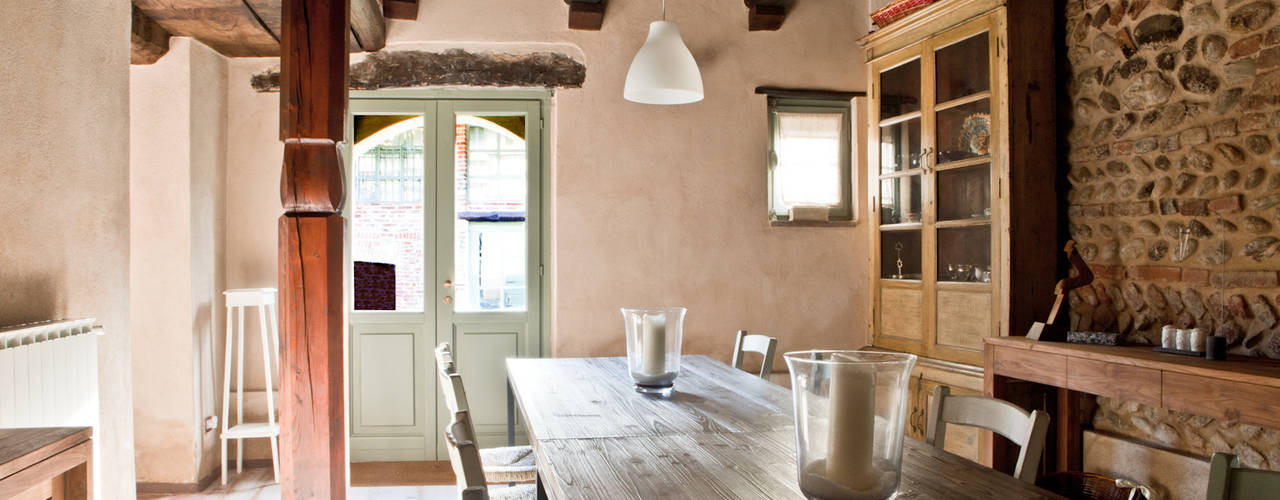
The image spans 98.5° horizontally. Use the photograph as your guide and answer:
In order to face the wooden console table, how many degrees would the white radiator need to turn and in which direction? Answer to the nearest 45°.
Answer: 0° — it already faces it

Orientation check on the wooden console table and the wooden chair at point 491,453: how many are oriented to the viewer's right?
1

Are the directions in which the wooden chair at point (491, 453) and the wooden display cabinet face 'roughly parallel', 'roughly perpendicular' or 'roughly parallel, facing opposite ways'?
roughly parallel, facing opposite ways

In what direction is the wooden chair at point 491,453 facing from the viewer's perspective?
to the viewer's right

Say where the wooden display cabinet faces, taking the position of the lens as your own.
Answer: facing the viewer and to the left of the viewer

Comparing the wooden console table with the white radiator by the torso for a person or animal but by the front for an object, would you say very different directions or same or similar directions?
very different directions

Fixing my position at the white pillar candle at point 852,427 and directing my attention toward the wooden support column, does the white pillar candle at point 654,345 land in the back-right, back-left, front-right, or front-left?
front-right

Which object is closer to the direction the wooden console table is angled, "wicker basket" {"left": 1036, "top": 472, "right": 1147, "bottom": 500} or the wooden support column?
the wooden support column

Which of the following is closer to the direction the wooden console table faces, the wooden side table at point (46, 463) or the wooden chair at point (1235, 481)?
the wooden side table

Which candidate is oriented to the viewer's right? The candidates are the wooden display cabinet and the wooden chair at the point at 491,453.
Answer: the wooden chair

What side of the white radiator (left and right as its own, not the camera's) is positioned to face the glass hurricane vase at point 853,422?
front

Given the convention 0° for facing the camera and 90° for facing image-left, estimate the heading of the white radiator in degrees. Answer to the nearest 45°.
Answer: approximately 315°

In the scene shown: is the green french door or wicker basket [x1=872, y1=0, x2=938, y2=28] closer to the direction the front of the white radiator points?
the wicker basket

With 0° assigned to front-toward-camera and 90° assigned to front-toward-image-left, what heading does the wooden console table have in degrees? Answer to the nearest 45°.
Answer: approximately 45°

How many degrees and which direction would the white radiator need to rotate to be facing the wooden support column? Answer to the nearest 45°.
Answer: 0° — it already faces it

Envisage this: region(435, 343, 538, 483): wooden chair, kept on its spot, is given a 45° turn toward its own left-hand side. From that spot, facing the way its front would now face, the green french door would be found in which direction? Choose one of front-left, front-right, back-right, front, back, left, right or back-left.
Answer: front-left

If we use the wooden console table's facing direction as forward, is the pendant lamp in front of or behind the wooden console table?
in front

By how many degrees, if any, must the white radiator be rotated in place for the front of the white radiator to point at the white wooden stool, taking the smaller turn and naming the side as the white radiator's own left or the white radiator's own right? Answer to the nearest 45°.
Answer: approximately 90° to the white radiator's own left
